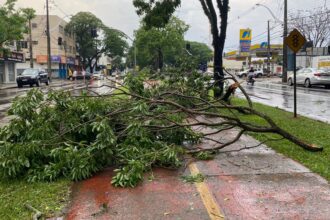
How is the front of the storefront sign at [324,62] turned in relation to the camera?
facing the viewer and to the left of the viewer

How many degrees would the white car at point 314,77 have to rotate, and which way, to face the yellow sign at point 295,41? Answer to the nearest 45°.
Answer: approximately 135° to its left

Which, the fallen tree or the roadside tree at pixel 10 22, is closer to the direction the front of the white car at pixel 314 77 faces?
the roadside tree

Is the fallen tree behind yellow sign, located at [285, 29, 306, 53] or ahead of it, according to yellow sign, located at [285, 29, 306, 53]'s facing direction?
ahead

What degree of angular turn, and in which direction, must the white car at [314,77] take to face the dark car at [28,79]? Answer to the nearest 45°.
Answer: approximately 45° to its left

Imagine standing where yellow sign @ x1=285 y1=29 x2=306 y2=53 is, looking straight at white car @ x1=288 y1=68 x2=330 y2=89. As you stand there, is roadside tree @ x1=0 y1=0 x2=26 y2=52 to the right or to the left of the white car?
left

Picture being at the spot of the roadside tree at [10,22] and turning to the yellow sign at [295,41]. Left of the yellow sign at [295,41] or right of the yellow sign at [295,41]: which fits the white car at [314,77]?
left

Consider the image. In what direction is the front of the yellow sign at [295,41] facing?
toward the camera

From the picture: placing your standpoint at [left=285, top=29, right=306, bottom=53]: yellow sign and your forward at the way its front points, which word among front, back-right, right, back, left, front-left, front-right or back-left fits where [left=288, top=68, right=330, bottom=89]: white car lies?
back

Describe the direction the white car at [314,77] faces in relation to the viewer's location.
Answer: facing away from the viewer and to the left of the viewer

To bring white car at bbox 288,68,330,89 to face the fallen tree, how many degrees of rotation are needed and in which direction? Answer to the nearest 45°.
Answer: approximately 135° to its left

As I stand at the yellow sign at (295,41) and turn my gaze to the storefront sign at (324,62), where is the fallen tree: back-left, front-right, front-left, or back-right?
back-left

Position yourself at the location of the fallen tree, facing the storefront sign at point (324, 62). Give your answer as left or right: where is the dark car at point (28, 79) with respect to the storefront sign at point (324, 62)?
left
